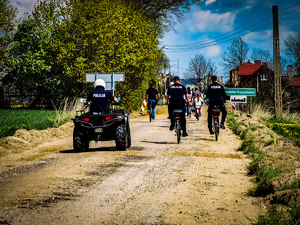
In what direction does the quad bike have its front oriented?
away from the camera

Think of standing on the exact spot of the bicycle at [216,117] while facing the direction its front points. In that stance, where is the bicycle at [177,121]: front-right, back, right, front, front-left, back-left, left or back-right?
back-left

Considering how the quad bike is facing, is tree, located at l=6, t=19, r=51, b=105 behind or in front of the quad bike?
in front

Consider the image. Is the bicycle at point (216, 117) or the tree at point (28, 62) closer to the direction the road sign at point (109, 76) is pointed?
the tree

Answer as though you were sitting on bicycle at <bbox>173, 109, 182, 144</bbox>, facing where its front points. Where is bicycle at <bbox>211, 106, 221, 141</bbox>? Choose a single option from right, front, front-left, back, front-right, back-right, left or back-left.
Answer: front-right

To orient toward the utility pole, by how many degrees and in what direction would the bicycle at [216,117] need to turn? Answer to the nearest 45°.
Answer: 0° — it already faces it

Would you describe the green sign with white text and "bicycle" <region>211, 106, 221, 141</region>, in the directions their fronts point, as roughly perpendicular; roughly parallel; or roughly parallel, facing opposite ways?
roughly parallel, facing opposite ways

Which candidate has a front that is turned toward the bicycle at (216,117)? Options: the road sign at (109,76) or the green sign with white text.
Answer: the green sign with white text

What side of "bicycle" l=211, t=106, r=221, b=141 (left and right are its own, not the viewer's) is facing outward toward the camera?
back

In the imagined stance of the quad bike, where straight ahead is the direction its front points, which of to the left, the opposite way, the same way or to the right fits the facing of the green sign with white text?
the opposite way

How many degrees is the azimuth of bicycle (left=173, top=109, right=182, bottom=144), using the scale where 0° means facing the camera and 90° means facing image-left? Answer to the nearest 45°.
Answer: approximately 180°

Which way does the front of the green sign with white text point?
toward the camera

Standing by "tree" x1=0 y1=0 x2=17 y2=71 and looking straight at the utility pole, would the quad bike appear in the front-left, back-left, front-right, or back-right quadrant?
front-right
